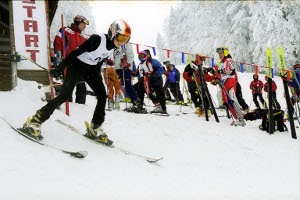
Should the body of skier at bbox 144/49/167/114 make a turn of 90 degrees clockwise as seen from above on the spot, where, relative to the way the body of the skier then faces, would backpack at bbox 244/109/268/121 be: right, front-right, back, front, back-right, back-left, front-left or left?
right

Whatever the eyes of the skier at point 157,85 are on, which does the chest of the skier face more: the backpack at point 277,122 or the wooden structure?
the wooden structure

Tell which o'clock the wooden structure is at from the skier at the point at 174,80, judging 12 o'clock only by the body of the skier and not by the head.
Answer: The wooden structure is roughly at 11 o'clock from the skier.

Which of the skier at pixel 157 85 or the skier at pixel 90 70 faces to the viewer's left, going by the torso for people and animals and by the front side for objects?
the skier at pixel 157 85

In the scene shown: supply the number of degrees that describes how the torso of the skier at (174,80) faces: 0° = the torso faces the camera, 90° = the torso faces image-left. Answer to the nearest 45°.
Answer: approximately 45°

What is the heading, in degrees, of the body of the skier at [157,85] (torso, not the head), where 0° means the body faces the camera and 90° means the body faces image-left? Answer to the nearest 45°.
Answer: approximately 90°

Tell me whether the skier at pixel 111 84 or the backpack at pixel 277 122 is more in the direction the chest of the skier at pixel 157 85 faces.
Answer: the skier

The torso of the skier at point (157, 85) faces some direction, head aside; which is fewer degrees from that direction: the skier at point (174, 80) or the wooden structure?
the wooden structure

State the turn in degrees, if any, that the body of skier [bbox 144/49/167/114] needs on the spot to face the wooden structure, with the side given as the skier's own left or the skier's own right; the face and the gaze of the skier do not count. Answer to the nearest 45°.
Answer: approximately 45° to the skier's own left

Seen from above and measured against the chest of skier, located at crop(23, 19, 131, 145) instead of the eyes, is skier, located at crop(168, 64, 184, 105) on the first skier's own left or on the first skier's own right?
on the first skier's own left
